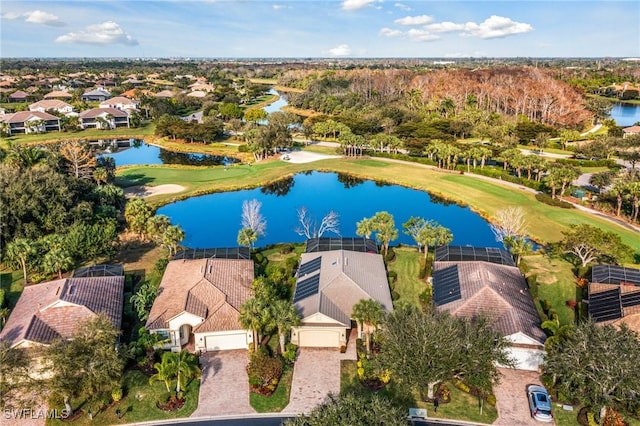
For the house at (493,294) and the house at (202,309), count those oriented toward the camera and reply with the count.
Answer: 2

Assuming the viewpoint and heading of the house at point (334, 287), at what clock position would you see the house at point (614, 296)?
the house at point (614, 296) is roughly at 9 o'clock from the house at point (334, 287).

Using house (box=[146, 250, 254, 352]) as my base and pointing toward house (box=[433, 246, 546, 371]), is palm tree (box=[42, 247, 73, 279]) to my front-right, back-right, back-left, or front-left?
back-left

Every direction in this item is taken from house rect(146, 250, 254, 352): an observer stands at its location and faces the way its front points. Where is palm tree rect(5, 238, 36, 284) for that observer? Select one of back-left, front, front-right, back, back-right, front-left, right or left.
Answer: back-right

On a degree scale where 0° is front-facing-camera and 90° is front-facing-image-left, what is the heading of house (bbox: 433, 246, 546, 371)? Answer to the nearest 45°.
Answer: approximately 0°

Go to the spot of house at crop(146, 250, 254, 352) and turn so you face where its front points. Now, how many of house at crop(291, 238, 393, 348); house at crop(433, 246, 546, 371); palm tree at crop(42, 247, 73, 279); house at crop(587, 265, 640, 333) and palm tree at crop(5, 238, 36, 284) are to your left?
3

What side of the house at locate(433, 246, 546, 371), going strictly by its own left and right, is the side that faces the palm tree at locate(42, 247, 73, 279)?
right

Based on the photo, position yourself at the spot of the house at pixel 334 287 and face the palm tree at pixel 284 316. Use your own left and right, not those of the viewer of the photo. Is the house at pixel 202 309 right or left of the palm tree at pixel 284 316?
right

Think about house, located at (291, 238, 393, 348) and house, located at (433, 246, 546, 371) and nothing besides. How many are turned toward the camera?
2

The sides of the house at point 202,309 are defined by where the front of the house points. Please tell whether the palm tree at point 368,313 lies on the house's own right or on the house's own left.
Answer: on the house's own left

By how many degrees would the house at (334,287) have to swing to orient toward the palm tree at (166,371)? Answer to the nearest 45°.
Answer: approximately 45° to its right
